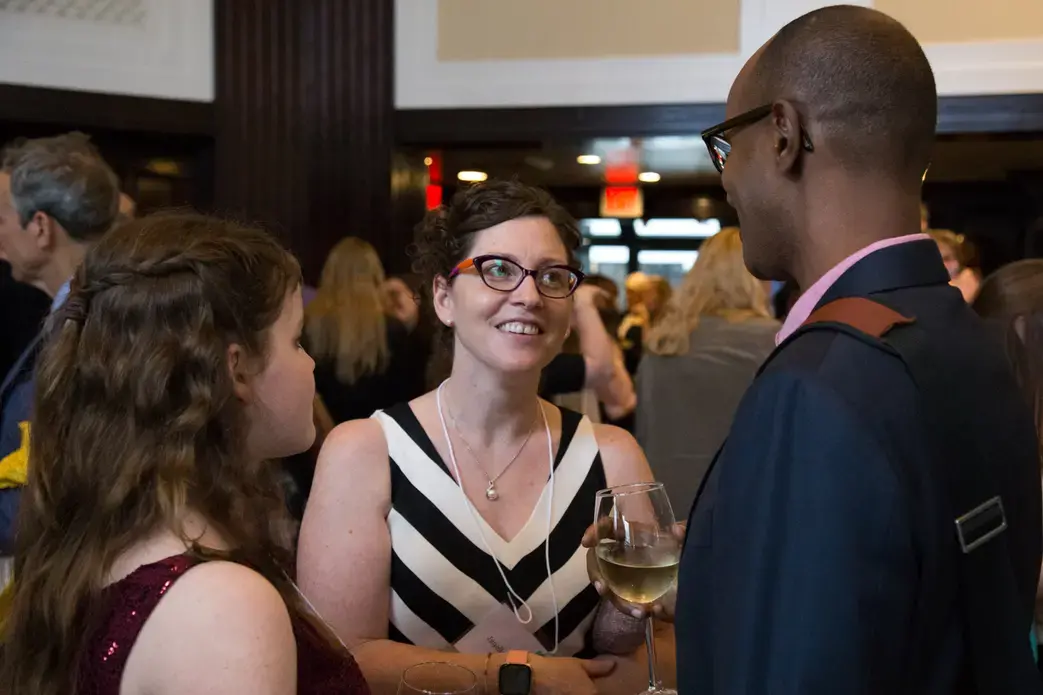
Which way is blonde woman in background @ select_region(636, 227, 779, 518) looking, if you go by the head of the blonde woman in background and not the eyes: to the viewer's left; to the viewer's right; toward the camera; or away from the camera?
away from the camera

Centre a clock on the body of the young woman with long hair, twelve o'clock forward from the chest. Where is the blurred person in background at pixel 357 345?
The blurred person in background is roughly at 11 o'clock from the young woman with long hair.

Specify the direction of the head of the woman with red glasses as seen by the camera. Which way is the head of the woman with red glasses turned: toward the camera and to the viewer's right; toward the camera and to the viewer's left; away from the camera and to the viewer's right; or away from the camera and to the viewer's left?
toward the camera and to the viewer's right

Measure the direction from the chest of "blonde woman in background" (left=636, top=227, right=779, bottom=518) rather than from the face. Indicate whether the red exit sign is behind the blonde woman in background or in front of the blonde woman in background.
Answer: in front

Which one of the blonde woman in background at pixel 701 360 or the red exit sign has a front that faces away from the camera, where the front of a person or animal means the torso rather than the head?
the blonde woman in background

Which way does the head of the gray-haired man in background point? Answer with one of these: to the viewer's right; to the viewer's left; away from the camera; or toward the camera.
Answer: to the viewer's left

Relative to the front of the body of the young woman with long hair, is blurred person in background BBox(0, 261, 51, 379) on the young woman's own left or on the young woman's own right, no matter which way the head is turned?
on the young woman's own left

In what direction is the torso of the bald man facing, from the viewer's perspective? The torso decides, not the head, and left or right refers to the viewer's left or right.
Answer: facing away from the viewer and to the left of the viewer

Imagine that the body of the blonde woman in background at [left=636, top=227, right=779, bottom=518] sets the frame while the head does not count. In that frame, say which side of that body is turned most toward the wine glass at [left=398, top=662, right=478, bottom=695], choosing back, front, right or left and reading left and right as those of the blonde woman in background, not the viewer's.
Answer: back

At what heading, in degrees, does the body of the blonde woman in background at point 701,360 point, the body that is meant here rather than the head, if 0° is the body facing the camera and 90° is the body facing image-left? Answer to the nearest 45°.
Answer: approximately 180°

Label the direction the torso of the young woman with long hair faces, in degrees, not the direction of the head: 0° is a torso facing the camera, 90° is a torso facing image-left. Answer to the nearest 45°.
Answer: approximately 225°

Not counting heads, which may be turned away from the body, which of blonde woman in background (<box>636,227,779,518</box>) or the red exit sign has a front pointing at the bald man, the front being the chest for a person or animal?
the red exit sign

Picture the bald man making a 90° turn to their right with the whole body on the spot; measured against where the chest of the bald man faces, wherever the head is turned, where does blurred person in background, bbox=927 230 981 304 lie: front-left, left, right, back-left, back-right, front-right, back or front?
front-left
